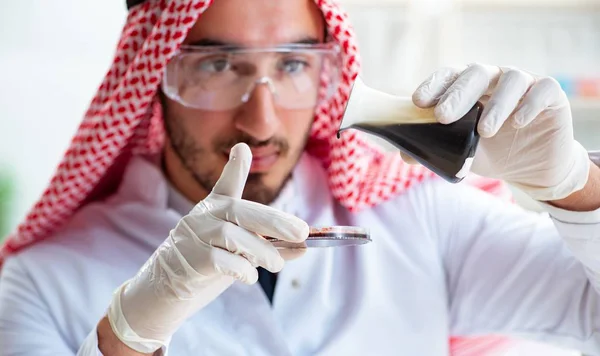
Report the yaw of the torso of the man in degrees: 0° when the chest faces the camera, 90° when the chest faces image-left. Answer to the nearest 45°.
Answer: approximately 0°
